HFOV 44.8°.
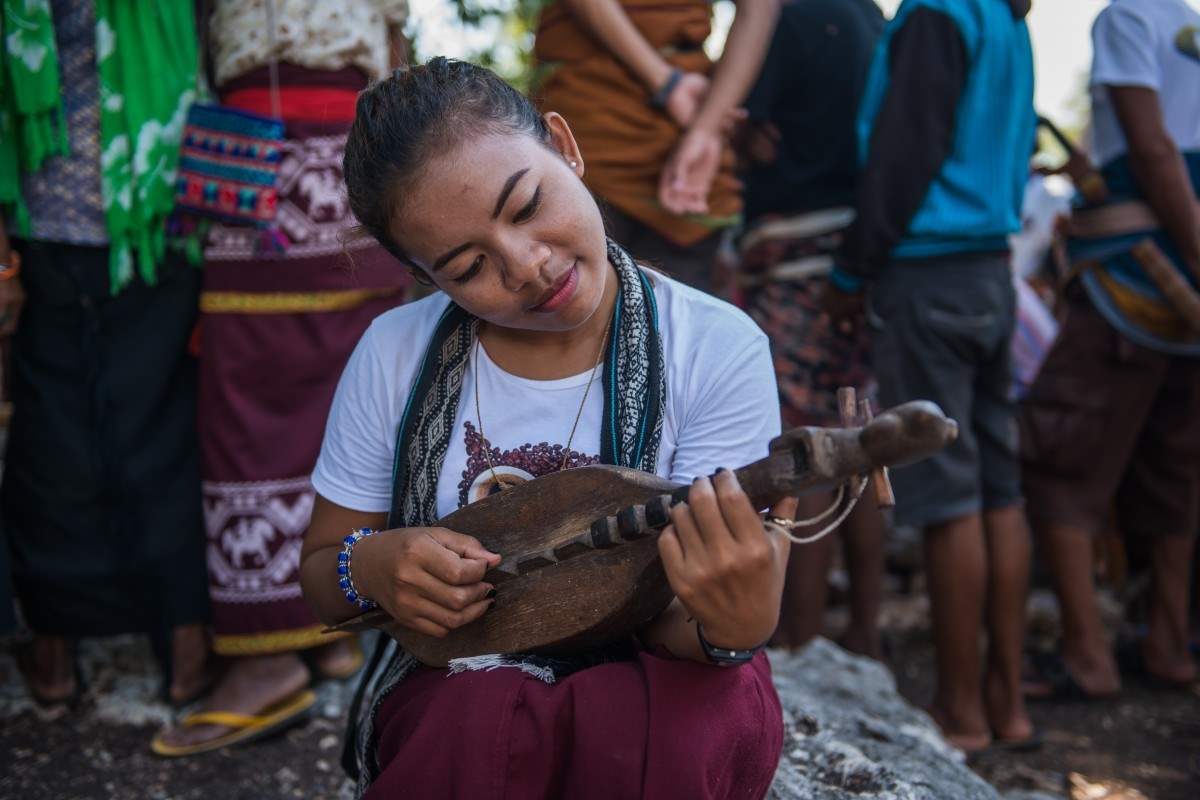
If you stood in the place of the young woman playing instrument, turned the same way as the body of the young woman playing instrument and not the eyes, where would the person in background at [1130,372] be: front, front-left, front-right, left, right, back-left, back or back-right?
back-left

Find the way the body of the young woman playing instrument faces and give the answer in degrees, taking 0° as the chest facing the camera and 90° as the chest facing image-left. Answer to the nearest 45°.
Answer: approximately 0°

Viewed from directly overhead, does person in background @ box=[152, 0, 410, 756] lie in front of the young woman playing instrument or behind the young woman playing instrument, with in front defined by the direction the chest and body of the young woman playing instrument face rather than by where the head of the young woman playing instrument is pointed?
behind

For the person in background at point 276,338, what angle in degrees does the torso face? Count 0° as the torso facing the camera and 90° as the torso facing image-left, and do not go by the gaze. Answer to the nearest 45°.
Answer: approximately 45°

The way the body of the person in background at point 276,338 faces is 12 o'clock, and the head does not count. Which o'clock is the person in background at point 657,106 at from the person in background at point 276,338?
the person in background at point 657,106 is roughly at 7 o'clock from the person in background at point 276,338.

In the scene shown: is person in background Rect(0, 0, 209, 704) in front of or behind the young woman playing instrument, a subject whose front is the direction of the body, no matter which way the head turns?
behind

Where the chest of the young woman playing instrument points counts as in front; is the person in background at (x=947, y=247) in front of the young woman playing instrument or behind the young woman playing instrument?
behind

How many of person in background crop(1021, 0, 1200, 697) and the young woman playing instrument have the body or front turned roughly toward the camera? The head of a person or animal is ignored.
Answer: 1

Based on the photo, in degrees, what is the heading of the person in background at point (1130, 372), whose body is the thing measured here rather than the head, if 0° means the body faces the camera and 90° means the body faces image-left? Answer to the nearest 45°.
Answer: approximately 135°
